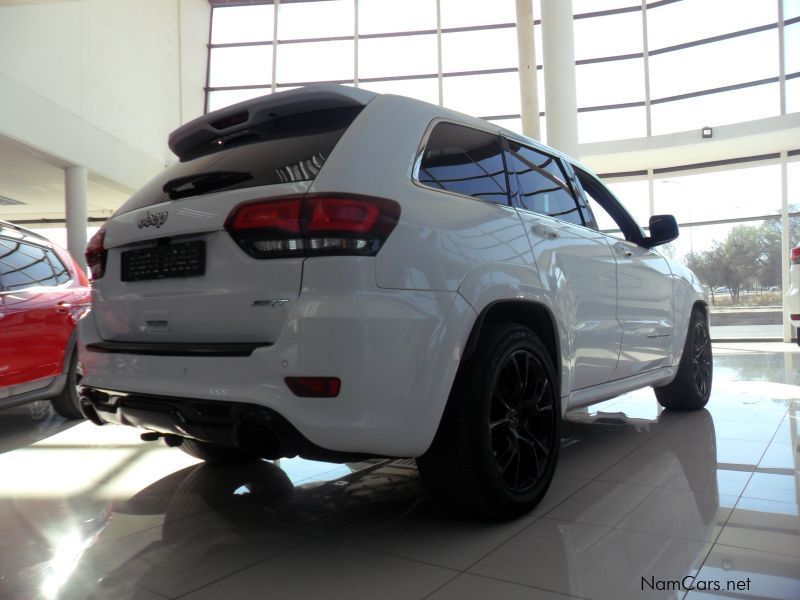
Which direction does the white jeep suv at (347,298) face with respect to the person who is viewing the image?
facing away from the viewer and to the right of the viewer

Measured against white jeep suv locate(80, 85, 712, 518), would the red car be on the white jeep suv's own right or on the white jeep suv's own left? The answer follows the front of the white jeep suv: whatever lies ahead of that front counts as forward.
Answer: on the white jeep suv's own left

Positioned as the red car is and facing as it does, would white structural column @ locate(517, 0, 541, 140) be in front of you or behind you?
behind

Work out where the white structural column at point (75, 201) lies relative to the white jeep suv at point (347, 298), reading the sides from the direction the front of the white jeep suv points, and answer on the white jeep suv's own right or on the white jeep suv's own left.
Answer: on the white jeep suv's own left

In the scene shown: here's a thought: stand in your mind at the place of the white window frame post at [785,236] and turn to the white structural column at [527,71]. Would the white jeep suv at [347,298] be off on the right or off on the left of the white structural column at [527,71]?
left

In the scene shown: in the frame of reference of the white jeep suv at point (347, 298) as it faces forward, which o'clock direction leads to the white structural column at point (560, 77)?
The white structural column is roughly at 11 o'clock from the white jeep suv.

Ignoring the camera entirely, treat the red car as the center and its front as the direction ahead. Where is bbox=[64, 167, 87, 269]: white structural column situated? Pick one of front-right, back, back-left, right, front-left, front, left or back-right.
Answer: back-right

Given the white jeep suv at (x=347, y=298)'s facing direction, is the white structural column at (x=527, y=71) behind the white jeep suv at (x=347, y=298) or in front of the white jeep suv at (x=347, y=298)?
in front

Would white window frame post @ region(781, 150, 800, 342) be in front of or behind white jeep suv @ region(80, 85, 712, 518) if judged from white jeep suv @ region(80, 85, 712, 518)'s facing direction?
in front

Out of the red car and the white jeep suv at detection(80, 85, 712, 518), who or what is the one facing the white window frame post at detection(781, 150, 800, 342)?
the white jeep suv
